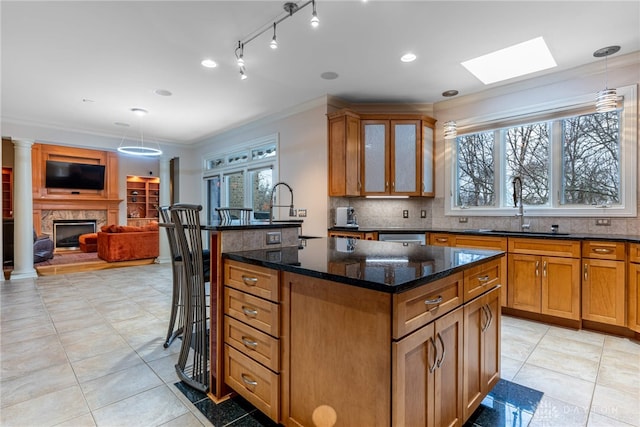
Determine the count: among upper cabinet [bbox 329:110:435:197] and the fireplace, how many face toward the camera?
2

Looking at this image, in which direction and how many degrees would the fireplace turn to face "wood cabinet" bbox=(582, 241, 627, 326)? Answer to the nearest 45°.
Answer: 0° — it already faces it

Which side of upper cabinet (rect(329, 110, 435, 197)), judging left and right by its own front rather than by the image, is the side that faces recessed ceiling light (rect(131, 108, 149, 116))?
right

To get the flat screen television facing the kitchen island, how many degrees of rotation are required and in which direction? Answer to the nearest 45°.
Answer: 0° — it already faces it

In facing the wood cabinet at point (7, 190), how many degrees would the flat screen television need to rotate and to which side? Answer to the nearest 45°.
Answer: approximately 135° to its right

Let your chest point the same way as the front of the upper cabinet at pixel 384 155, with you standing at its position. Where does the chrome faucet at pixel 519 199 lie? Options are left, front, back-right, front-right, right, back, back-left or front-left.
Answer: left

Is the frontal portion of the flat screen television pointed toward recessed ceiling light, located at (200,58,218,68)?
yes

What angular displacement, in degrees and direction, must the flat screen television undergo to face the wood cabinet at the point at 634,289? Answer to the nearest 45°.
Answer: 0° — it already faces it

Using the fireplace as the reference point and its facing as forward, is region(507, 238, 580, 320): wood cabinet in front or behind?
in front

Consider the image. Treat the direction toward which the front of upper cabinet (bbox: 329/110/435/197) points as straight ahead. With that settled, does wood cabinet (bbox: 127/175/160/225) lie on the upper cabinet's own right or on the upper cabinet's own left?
on the upper cabinet's own right

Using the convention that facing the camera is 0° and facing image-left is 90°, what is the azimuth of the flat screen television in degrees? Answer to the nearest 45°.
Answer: approximately 0°
